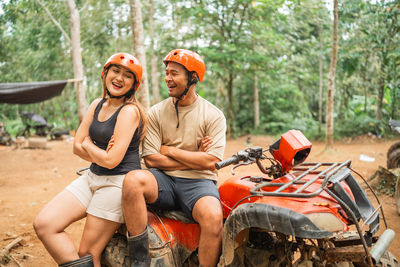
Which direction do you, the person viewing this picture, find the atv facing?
facing the viewer and to the right of the viewer

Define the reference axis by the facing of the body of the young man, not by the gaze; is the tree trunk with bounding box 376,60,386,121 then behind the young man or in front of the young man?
behind

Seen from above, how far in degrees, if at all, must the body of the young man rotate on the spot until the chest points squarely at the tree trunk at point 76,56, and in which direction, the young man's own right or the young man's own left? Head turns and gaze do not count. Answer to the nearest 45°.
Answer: approximately 180°

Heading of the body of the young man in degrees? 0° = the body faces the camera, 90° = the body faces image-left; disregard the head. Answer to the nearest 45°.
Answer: approximately 0°

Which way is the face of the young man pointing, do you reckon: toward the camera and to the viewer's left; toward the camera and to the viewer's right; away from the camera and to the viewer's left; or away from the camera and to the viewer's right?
toward the camera and to the viewer's left

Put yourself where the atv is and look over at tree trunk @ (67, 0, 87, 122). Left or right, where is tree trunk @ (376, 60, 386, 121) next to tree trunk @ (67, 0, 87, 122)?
right

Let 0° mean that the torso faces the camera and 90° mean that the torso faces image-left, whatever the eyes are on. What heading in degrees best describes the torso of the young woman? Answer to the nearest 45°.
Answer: approximately 45°

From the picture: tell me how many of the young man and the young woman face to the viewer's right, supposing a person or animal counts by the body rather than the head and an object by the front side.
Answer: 0
